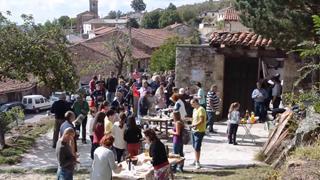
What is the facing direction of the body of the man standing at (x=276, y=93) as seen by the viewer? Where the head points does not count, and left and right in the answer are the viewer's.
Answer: facing to the left of the viewer

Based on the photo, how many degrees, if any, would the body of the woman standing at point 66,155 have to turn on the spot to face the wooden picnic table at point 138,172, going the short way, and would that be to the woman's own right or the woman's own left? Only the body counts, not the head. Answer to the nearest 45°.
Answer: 0° — they already face it

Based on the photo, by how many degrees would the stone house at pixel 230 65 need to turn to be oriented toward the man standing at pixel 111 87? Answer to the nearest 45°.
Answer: approximately 90° to its right

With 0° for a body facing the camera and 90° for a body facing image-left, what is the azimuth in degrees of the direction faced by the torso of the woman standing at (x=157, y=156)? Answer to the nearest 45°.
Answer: approximately 90°

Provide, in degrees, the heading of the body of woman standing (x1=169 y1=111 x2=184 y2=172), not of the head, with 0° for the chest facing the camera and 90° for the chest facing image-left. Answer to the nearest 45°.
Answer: approximately 90°

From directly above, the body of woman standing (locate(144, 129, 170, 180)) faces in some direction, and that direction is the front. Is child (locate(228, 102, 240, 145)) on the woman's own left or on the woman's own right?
on the woman's own right

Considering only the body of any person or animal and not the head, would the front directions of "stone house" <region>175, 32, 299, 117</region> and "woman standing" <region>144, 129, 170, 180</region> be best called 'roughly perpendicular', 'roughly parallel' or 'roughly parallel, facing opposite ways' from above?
roughly perpendicular

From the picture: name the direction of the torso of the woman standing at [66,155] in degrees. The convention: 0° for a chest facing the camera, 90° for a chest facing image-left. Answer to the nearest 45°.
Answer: approximately 270°

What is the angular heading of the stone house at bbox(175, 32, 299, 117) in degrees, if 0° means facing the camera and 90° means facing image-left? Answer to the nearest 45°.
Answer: approximately 0°

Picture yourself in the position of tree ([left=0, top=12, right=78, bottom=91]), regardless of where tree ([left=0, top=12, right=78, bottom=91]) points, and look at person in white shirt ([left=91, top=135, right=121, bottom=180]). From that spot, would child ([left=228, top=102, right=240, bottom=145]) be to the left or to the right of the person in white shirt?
left
